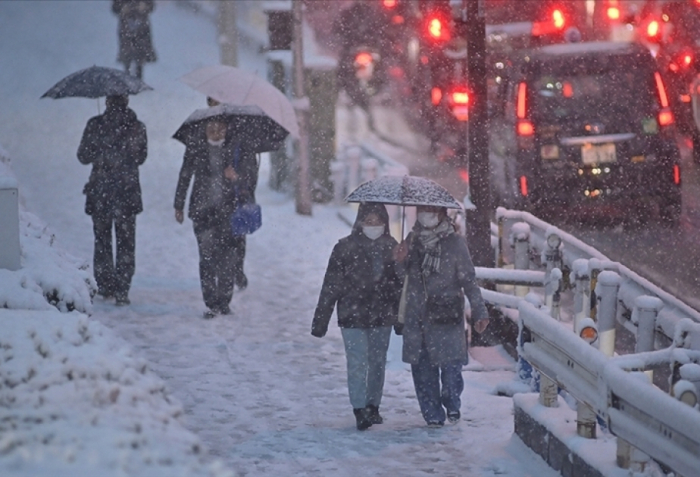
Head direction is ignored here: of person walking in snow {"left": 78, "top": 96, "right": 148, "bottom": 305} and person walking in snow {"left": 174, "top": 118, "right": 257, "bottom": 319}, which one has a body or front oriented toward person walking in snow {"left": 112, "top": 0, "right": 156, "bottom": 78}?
person walking in snow {"left": 78, "top": 96, "right": 148, "bottom": 305}

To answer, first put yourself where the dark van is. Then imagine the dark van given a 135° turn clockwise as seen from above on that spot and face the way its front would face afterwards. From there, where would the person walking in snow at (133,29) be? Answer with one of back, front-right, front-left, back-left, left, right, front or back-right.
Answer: back

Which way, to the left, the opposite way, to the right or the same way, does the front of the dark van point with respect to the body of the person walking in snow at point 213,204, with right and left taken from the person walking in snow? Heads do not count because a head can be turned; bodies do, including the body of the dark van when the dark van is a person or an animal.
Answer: the opposite way

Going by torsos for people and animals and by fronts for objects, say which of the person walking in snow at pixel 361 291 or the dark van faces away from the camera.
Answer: the dark van

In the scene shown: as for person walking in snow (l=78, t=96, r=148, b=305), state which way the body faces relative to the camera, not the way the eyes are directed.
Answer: away from the camera

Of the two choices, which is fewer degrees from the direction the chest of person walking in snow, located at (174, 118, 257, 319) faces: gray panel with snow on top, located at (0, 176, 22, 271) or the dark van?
the gray panel with snow on top

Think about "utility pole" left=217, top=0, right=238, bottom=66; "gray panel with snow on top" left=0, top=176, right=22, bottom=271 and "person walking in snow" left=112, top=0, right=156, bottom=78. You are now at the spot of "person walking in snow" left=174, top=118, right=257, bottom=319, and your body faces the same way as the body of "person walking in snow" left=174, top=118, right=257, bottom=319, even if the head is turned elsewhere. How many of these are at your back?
2

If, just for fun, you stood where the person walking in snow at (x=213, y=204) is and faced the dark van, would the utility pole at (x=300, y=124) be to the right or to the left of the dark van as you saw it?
left

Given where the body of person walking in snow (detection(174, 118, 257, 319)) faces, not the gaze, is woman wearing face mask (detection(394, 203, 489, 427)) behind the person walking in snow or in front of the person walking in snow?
in front

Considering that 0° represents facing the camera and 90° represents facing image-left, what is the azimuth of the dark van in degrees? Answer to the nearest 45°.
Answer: approximately 180°

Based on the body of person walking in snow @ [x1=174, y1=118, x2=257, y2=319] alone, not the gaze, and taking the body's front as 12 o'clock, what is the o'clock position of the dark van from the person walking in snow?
The dark van is roughly at 8 o'clock from the person walking in snow.

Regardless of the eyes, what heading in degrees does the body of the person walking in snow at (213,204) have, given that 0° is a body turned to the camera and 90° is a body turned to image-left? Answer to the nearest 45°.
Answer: approximately 0°

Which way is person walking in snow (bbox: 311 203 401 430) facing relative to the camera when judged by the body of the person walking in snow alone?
toward the camera
